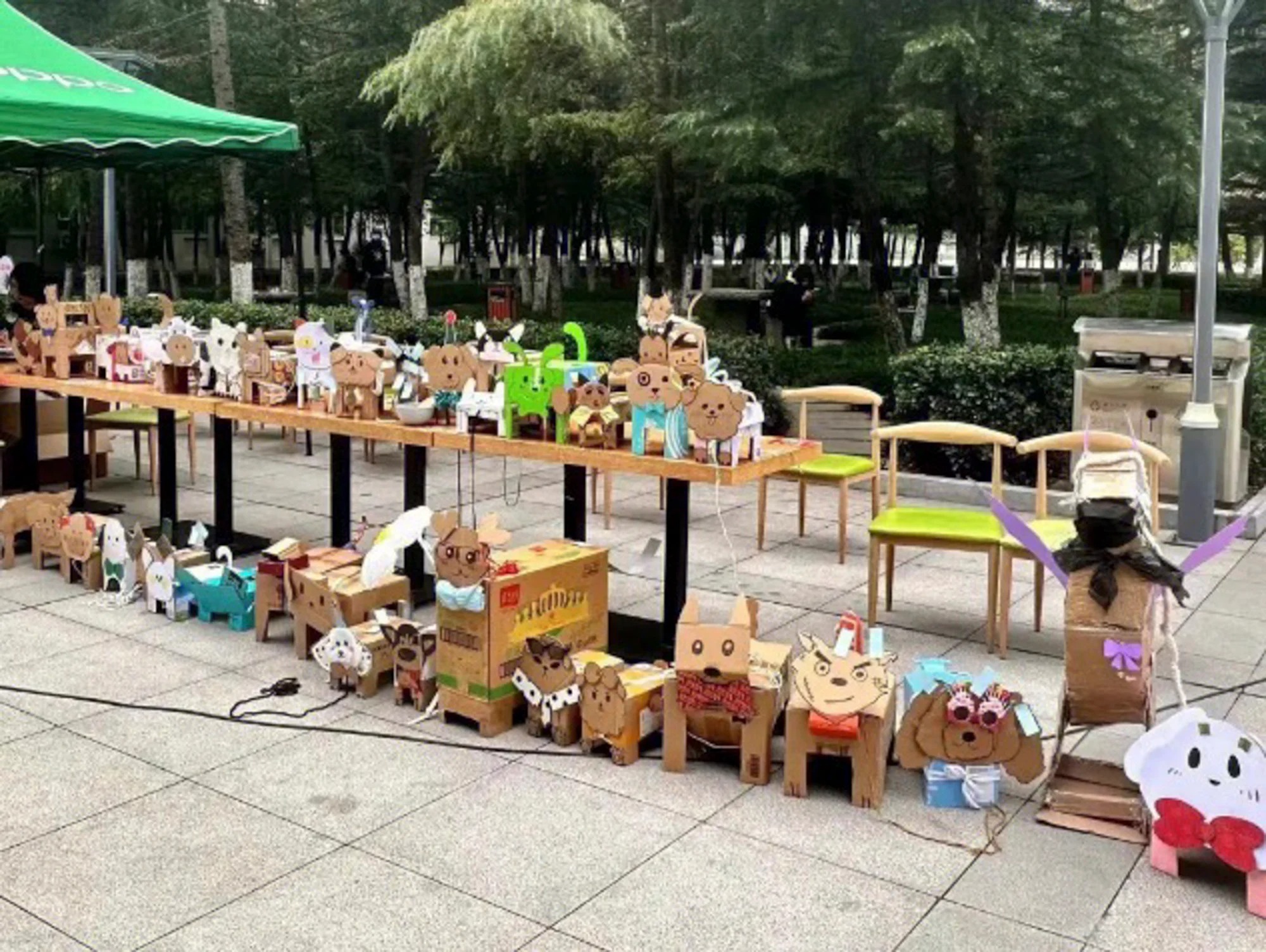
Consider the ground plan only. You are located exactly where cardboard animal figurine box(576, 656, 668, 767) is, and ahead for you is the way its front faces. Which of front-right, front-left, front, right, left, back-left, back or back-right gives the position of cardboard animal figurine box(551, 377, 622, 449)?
back-right

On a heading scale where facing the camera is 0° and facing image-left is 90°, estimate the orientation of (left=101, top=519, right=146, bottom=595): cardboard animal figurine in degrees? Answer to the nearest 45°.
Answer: approximately 45°

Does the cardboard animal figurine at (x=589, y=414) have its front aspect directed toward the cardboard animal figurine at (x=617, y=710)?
yes

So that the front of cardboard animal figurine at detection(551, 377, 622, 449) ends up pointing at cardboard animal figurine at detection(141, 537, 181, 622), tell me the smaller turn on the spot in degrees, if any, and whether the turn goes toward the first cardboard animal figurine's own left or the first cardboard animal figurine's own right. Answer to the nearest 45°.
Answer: approximately 135° to the first cardboard animal figurine's own right

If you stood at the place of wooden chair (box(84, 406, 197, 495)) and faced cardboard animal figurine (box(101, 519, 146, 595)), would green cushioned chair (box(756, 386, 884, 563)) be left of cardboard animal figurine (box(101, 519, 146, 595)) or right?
left

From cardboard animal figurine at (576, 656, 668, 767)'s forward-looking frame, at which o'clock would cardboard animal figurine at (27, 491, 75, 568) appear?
cardboard animal figurine at (27, 491, 75, 568) is roughly at 3 o'clock from cardboard animal figurine at (576, 656, 668, 767).

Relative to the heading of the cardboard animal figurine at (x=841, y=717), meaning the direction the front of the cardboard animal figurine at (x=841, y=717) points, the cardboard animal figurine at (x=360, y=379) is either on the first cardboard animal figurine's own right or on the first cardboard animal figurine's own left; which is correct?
on the first cardboard animal figurine's own right
